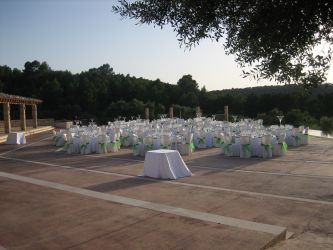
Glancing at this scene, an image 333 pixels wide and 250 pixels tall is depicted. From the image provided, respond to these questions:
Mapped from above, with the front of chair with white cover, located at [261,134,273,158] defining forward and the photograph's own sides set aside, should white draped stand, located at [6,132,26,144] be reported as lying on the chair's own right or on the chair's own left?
on the chair's own left

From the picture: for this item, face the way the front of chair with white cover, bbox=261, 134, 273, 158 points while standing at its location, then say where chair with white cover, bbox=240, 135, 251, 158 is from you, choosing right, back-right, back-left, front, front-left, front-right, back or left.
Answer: left

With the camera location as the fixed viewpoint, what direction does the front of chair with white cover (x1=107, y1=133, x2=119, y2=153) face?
facing away from the viewer and to the left of the viewer

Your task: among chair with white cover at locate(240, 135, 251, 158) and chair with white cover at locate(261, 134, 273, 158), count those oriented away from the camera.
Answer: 2

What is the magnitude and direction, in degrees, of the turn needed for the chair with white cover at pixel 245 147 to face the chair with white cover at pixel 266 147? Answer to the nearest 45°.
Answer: approximately 90° to its right

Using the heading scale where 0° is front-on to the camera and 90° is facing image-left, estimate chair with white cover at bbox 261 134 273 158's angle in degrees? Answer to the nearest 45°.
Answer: approximately 180°

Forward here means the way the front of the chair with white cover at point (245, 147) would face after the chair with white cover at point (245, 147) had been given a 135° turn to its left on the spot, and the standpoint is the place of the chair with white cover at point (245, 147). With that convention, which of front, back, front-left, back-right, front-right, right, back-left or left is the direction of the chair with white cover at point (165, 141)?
front-right

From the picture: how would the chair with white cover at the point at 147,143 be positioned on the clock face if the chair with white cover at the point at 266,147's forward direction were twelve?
the chair with white cover at the point at 147,143 is roughly at 9 o'clock from the chair with white cover at the point at 266,147.

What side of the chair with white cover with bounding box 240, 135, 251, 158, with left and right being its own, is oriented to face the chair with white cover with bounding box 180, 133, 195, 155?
left

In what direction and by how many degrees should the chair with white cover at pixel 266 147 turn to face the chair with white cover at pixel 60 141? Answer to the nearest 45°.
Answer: approximately 90° to its left

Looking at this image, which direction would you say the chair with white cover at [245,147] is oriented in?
away from the camera

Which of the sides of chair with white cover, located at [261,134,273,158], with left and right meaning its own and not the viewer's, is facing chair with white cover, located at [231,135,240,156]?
left

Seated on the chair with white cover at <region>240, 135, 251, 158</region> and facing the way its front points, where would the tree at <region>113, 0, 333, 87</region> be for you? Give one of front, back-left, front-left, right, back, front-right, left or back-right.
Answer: back

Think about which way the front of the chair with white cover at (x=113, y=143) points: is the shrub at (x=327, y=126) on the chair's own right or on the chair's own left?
on the chair's own right
